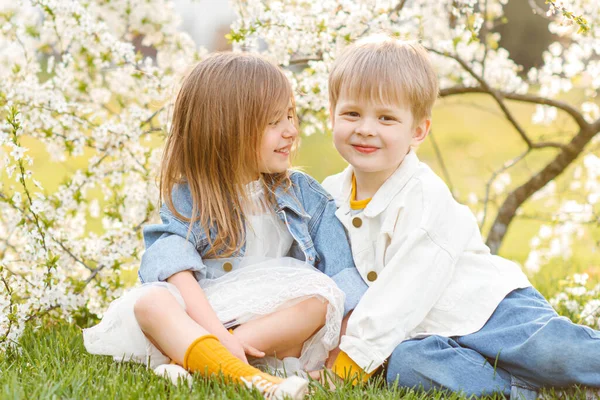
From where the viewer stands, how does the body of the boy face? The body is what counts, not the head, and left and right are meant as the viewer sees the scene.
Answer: facing the viewer and to the left of the viewer

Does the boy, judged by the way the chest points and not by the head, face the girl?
no

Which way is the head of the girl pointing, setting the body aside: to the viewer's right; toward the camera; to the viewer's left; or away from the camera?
to the viewer's right

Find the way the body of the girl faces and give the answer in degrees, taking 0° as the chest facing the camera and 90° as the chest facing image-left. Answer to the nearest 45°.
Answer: approximately 0°

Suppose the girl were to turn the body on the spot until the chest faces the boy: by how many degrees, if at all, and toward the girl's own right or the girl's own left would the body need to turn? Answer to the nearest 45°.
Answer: approximately 45° to the girl's own left
